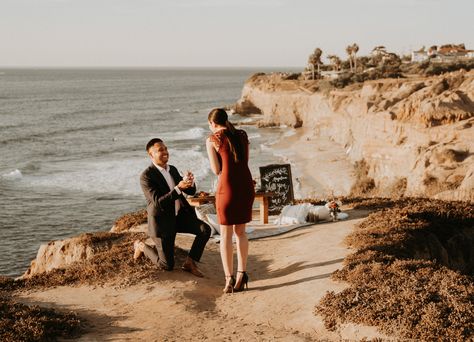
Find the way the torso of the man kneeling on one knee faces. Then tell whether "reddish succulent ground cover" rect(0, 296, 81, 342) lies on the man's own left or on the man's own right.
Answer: on the man's own right

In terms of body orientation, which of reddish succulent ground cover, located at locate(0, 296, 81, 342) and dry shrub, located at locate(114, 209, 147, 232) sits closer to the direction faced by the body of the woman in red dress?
the dry shrub

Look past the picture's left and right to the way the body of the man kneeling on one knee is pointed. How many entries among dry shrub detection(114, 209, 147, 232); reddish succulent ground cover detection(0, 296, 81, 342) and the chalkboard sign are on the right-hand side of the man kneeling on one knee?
1

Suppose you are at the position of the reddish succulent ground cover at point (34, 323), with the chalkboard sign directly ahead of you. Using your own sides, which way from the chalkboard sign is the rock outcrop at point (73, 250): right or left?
left

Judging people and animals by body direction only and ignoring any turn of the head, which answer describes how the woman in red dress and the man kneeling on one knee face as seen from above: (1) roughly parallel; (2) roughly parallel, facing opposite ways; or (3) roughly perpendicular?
roughly parallel, facing opposite ways

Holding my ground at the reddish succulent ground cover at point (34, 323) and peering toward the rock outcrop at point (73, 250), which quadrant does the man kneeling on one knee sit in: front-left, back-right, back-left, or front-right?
front-right

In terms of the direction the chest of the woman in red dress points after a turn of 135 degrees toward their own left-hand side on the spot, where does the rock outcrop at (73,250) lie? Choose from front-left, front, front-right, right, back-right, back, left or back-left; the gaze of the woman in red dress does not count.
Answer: back-right

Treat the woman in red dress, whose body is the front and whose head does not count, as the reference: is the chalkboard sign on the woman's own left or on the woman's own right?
on the woman's own right

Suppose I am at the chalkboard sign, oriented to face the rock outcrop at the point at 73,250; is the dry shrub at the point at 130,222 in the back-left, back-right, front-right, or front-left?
front-right

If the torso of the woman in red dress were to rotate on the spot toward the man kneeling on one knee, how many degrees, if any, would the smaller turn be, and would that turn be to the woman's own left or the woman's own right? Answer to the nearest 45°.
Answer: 0° — they already face them

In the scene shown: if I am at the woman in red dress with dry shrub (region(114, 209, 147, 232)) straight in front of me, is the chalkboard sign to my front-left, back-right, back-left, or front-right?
front-right

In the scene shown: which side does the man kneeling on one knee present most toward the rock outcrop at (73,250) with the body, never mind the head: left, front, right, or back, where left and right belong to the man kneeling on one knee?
back

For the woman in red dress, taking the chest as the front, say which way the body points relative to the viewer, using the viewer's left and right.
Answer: facing away from the viewer and to the left of the viewer

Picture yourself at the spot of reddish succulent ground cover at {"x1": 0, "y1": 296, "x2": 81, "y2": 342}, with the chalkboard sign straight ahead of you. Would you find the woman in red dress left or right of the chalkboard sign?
right

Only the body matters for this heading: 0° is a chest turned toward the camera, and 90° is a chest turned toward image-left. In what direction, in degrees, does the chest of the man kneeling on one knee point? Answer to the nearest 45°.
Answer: approximately 315°

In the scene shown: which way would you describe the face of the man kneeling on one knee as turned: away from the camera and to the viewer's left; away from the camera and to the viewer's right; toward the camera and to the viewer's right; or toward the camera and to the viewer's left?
toward the camera and to the viewer's right

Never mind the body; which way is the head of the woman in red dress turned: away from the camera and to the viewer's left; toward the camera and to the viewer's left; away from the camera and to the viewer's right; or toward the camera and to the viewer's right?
away from the camera and to the viewer's left
